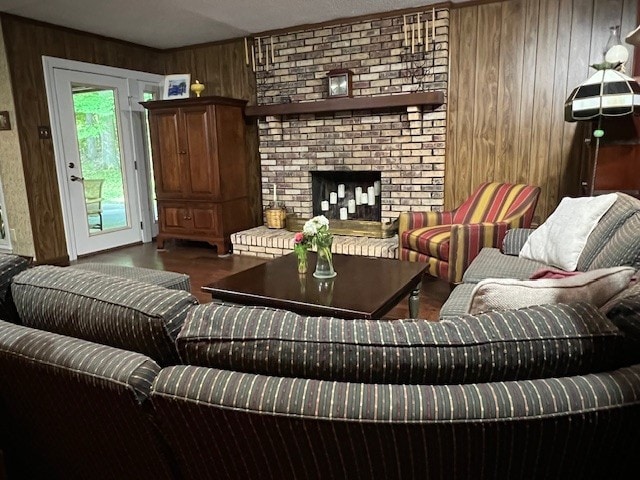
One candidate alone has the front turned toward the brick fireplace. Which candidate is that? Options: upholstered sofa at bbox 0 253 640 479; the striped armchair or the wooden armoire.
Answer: the upholstered sofa

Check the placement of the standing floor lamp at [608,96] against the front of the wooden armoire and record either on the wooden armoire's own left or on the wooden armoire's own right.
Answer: on the wooden armoire's own left

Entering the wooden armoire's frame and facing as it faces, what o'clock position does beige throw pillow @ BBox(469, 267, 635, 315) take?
The beige throw pillow is roughly at 10 o'clock from the wooden armoire.

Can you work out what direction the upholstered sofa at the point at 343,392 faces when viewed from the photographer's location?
facing away from the viewer

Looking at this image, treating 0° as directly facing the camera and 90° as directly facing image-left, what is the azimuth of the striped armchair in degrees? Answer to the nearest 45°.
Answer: approximately 45°

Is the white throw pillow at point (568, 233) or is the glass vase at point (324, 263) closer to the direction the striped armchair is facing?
the glass vase

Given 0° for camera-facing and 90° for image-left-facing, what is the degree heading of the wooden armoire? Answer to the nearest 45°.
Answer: approximately 45°

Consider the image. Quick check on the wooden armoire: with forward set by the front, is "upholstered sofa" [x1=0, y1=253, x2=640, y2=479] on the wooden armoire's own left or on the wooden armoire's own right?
on the wooden armoire's own left

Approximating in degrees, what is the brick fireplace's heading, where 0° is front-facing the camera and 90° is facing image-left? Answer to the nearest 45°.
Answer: approximately 45°
